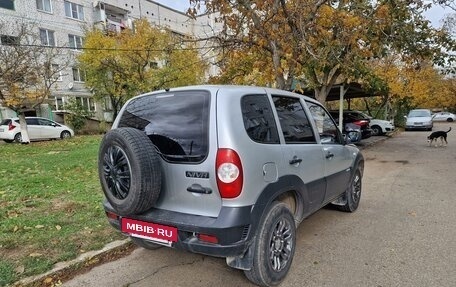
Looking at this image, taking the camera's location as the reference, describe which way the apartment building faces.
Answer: facing the viewer and to the right of the viewer

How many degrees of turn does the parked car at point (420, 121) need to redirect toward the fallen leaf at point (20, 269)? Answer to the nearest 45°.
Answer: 0° — it already faces it

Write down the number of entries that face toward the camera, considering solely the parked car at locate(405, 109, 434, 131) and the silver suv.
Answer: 1

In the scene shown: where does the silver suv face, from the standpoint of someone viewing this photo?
facing away from the viewer and to the right of the viewer

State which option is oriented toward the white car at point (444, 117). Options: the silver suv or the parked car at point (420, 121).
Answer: the silver suv

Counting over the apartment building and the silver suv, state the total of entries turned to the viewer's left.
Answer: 0

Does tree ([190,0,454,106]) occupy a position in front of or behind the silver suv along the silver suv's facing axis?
in front

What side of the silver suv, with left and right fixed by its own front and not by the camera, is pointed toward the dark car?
front
